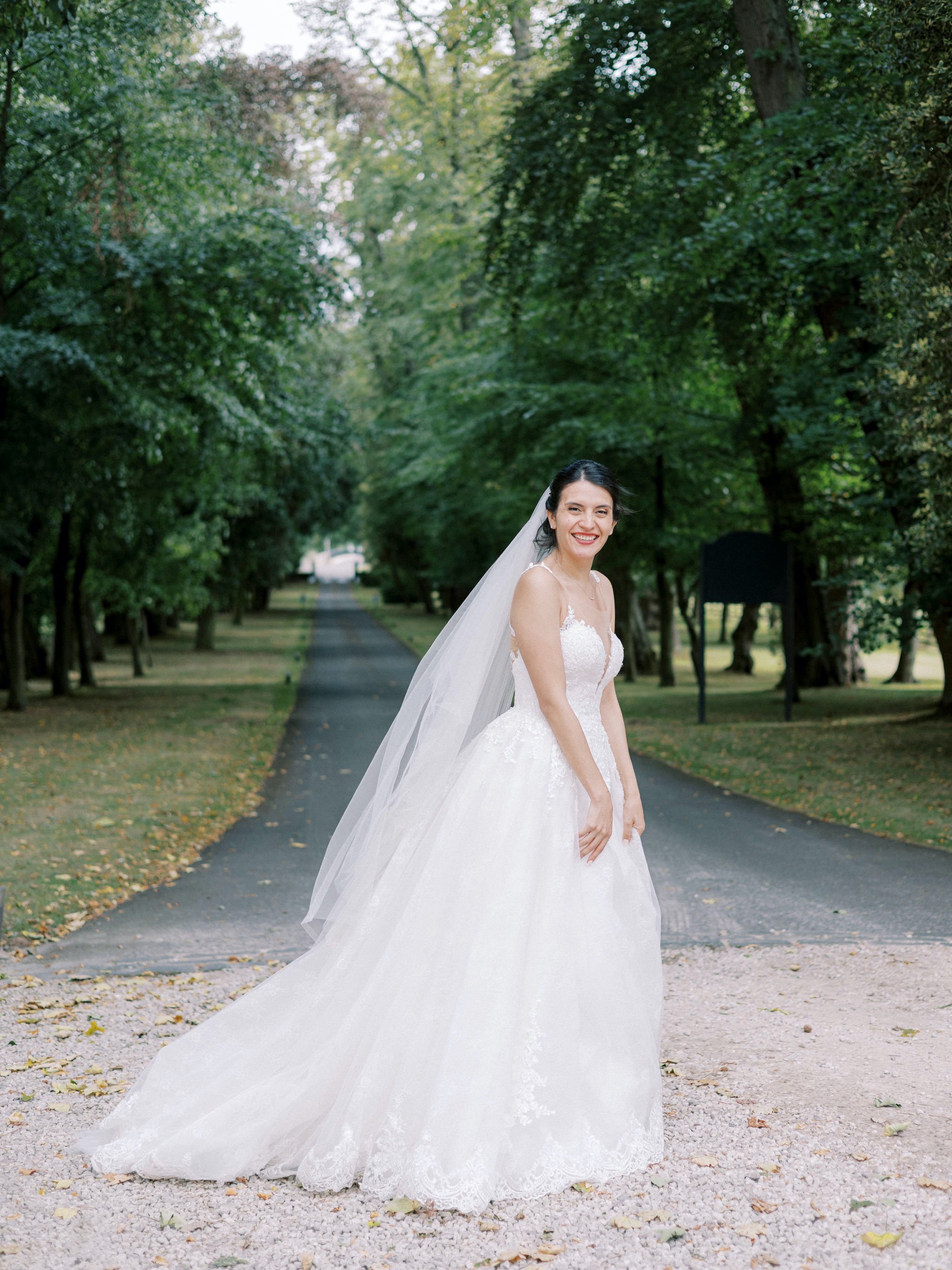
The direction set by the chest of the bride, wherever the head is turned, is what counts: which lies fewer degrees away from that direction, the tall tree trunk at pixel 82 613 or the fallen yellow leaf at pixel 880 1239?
the fallen yellow leaf

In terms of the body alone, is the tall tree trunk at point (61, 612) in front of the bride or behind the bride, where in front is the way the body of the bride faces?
behind

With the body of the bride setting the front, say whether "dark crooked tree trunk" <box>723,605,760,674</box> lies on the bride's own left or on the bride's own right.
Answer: on the bride's own left

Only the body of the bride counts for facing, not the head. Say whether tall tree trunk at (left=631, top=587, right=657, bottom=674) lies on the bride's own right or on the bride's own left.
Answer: on the bride's own left

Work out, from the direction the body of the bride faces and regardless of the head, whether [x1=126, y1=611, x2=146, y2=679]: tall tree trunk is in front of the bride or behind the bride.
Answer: behind

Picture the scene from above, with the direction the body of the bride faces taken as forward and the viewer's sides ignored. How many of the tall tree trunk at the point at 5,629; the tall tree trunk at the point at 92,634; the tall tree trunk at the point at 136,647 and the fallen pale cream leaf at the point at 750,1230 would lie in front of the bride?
1

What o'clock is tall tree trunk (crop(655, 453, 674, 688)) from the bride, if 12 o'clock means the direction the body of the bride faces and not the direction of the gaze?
The tall tree trunk is roughly at 8 o'clock from the bride.

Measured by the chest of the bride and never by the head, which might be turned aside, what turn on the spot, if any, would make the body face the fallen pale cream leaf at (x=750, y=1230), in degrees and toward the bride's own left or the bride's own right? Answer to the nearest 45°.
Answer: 0° — they already face it

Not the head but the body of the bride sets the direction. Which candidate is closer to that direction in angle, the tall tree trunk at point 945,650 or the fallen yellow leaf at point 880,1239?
the fallen yellow leaf

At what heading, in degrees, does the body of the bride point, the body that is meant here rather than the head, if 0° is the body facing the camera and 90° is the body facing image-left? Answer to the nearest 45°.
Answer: approximately 315°

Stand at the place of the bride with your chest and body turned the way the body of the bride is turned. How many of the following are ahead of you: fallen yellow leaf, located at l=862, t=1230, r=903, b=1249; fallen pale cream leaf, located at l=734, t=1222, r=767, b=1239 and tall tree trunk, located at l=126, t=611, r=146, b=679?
2

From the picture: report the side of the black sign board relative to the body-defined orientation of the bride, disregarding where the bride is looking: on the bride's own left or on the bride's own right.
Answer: on the bride's own left
